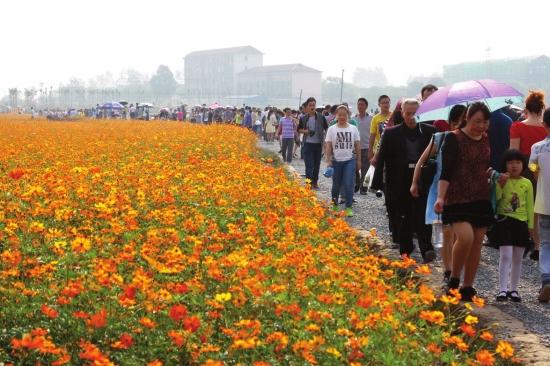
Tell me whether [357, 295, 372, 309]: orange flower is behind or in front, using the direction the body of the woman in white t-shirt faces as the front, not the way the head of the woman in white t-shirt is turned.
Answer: in front

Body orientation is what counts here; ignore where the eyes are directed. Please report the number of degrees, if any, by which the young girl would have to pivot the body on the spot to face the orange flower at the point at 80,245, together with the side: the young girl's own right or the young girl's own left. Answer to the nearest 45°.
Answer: approximately 45° to the young girl's own right

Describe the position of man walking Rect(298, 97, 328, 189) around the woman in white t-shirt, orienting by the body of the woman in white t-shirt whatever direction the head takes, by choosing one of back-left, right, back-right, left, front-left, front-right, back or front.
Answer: back

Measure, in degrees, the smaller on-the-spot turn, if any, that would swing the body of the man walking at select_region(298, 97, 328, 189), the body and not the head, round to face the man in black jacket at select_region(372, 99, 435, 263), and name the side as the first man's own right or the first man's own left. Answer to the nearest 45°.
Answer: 0° — they already face them

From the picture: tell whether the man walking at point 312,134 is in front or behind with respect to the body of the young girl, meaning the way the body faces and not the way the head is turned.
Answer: behind

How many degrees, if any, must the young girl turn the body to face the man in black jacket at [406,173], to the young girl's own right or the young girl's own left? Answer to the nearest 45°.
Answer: approximately 135° to the young girl's own right

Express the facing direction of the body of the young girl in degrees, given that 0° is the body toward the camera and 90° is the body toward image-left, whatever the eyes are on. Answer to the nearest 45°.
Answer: approximately 0°

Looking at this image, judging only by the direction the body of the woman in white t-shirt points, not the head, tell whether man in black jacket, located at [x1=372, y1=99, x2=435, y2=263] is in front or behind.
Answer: in front

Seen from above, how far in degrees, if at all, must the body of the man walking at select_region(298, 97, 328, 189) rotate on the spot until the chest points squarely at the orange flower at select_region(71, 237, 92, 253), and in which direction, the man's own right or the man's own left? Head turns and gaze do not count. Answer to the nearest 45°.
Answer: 0° — they already face it

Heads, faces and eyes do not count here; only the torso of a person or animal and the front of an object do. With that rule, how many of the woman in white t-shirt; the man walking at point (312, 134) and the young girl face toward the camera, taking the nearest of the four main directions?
3

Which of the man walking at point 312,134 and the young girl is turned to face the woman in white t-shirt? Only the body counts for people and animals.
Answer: the man walking

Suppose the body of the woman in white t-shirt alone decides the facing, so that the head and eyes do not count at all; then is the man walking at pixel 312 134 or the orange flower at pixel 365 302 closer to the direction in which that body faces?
the orange flower
